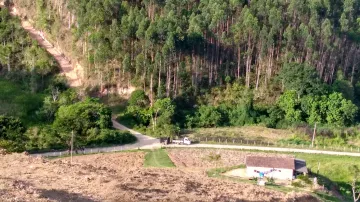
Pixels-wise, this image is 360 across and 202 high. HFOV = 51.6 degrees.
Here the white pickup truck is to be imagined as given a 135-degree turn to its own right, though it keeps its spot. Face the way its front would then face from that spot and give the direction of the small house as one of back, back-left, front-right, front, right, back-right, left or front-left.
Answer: left

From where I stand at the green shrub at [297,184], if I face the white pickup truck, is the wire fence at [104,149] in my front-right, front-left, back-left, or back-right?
front-left

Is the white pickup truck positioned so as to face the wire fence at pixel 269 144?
yes

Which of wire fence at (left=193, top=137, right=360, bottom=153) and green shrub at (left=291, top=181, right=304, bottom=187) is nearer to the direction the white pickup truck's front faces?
the wire fence

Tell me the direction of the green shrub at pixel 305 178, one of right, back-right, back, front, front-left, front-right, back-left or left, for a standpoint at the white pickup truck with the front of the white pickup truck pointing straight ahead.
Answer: front-right

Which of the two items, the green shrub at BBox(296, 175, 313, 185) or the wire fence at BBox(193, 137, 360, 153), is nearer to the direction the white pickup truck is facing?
the wire fence

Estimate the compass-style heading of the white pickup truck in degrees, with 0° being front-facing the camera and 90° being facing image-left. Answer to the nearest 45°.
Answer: approximately 270°

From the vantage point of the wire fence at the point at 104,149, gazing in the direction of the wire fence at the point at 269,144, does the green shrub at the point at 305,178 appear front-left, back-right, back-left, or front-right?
front-right

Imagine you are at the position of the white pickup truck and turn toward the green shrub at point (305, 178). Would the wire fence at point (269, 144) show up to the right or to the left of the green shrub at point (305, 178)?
left

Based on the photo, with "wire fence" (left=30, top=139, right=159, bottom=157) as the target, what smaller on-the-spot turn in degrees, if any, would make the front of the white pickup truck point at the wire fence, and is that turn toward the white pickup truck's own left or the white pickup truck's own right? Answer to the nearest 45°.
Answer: approximately 180°
